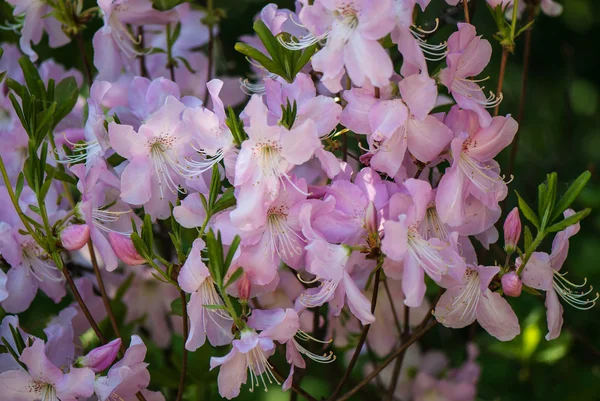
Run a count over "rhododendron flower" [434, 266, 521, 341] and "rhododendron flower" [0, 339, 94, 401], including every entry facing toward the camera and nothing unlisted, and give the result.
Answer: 2

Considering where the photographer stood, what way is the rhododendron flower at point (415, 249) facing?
facing the viewer and to the right of the viewer

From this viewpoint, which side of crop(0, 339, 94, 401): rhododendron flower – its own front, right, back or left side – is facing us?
front

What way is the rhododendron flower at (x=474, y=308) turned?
toward the camera
